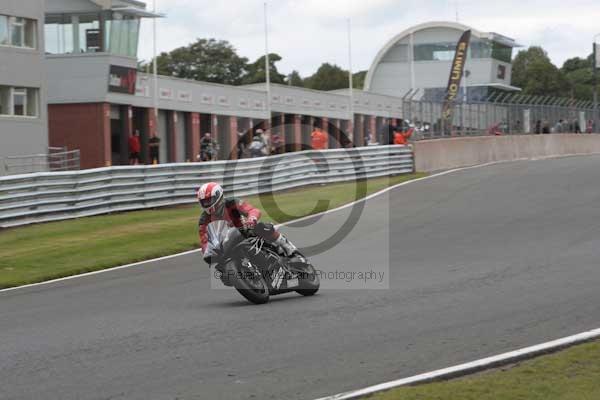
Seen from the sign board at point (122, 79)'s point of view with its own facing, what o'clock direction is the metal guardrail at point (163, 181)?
The metal guardrail is roughly at 12 o'clock from the sign board.

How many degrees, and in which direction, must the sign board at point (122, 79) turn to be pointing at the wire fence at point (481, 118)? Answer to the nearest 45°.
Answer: approximately 45° to its left

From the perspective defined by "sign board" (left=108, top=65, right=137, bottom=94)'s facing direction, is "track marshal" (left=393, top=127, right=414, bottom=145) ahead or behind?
ahead

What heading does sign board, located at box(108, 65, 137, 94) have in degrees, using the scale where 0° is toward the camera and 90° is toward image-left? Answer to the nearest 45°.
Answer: approximately 0°

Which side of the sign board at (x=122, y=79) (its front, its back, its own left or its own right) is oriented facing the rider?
front

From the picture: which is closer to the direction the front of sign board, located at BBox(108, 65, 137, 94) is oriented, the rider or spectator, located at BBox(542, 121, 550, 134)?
the rider

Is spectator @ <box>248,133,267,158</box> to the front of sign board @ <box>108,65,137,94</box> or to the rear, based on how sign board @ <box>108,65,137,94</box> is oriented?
to the front

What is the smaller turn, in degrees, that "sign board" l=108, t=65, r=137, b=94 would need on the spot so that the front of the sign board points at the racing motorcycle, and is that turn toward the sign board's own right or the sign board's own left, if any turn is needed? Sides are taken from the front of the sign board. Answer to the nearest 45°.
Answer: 0° — it already faces it

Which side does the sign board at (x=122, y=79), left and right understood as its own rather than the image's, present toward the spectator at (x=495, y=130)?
left

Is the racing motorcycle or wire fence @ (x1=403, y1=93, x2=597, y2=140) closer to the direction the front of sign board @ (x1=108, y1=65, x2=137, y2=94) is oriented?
the racing motorcycle
